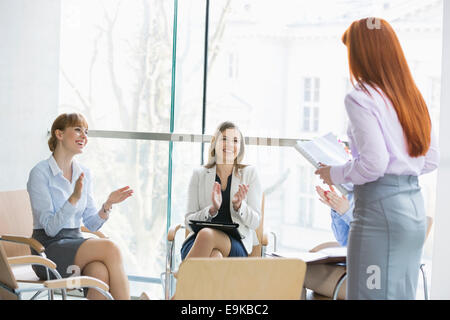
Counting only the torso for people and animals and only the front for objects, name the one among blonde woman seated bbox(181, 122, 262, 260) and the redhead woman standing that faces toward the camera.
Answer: the blonde woman seated

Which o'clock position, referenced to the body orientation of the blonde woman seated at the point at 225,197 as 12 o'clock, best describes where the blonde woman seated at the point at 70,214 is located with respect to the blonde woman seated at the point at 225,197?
the blonde woman seated at the point at 70,214 is roughly at 2 o'clock from the blonde woman seated at the point at 225,197.

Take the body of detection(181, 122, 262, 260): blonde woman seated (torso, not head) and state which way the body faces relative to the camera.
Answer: toward the camera

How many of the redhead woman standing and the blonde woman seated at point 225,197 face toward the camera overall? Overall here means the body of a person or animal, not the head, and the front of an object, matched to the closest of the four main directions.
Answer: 1

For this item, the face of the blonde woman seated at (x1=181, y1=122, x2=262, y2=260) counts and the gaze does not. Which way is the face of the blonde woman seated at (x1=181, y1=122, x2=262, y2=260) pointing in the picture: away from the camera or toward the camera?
toward the camera

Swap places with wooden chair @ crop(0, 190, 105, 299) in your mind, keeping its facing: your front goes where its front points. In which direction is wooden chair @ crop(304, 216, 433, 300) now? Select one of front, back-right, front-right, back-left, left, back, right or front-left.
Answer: front

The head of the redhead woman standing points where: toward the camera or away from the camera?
away from the camera

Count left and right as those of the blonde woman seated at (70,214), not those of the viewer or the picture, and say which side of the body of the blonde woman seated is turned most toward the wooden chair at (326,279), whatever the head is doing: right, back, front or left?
front

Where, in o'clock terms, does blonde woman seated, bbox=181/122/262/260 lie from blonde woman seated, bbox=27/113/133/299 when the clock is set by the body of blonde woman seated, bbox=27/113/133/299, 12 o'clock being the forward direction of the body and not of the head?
blonde woman seated, bbox=181/122/262/260 is roughly at 10 o'clock from blonde woman seated, bbox=27/113/133/299.

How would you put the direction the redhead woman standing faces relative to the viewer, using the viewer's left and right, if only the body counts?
facing away from the viewer and to the left of the viewer

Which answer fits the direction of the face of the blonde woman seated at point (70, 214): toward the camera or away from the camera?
toward the camera

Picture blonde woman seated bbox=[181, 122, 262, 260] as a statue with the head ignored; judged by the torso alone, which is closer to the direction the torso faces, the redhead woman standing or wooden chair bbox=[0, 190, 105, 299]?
the redhead woman standing

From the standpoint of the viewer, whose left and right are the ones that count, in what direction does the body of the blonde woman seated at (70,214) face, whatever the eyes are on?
facing the viewer and to the right of the viewer

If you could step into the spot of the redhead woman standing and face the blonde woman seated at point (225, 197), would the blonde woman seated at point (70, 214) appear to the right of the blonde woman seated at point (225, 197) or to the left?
left
